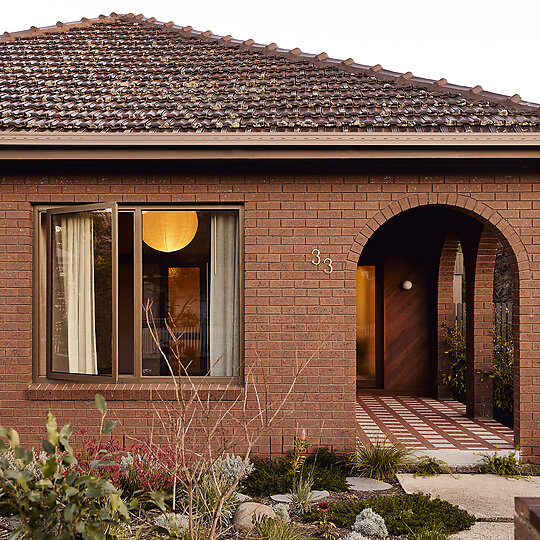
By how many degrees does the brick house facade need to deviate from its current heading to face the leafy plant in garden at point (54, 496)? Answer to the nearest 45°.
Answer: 0° — it already faces it

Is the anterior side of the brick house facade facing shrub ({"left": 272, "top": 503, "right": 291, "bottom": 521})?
yes

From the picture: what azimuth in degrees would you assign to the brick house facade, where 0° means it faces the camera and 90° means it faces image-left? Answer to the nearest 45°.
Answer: approximately 0°

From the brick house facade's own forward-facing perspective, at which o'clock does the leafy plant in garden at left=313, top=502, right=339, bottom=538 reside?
The leafy plant in garden is roughly at 12 o'clock from the brick house facade.
